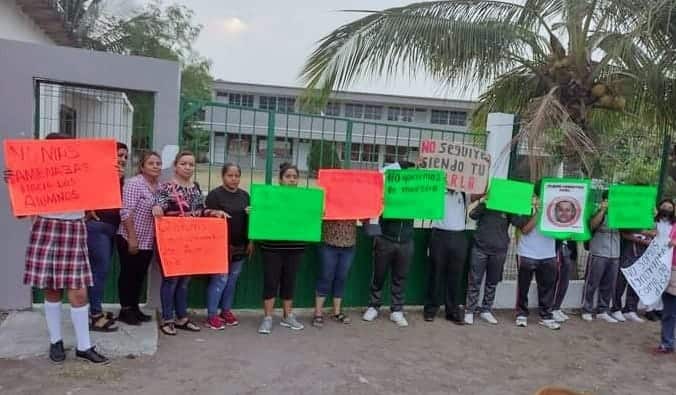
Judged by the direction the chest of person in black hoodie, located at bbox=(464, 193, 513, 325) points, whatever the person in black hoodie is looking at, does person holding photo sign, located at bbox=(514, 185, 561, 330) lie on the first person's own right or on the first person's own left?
on the first person's own left

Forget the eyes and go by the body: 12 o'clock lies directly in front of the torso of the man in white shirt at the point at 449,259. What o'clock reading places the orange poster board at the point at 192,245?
The orange poster board is roughly at 2 o'clock from the man in white shirt.

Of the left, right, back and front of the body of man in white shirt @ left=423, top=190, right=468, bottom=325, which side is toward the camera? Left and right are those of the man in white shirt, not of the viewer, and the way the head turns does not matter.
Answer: front

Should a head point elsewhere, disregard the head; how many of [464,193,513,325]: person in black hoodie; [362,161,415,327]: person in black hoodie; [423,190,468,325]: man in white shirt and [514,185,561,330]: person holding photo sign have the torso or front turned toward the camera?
4

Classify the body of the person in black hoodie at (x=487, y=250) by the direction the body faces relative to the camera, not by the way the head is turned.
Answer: toward the camera

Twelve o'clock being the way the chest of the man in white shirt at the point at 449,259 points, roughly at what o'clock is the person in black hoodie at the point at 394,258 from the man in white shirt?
The person in black hoodie is roughly at 2 o'clock from the man in white shirt.

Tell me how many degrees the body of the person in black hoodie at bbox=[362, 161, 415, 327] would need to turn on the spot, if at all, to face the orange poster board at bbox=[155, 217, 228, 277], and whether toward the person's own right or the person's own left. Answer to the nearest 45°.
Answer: approximately 45° to the person's own right

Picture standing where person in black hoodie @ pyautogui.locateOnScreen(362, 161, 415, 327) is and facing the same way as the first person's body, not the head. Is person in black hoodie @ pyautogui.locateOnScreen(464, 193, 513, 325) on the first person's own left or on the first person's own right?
on the first person's own left

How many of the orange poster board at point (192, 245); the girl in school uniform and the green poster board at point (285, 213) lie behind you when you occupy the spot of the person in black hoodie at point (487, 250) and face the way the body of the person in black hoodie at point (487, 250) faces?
0

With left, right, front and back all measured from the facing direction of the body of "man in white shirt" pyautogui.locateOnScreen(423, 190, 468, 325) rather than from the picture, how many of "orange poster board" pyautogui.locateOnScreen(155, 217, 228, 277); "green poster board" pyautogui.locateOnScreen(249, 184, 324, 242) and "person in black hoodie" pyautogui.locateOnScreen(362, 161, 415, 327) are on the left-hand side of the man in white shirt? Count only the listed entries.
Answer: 0

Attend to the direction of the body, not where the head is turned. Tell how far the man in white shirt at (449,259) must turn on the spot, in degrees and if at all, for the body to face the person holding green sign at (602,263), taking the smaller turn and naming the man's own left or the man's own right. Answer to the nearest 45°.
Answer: approximately 135° to the man's own left

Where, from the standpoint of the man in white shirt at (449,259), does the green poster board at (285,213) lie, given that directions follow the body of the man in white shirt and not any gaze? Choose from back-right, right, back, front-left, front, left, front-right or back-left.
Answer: front-right
